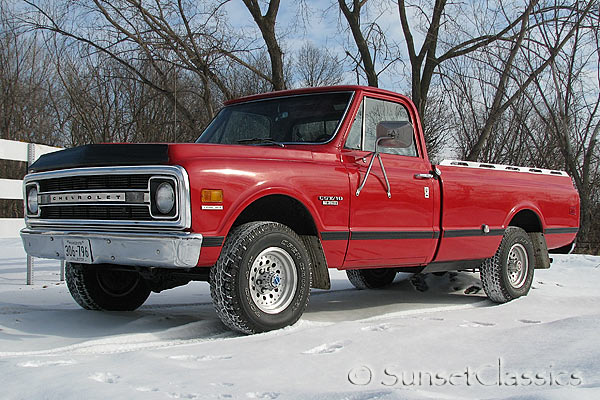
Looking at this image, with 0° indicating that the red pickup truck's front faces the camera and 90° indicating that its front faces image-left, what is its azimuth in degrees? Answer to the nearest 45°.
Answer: approximately 45°

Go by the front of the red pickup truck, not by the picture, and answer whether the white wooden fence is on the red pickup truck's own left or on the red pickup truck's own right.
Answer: on the red pickup truck's own right

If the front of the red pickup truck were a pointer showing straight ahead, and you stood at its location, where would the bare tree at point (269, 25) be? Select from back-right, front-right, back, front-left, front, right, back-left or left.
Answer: back-right

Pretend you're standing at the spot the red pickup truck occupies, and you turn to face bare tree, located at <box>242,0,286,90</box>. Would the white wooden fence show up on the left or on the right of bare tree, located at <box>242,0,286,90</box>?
left

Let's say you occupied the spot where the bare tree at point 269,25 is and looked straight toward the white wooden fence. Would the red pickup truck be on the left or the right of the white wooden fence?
left
